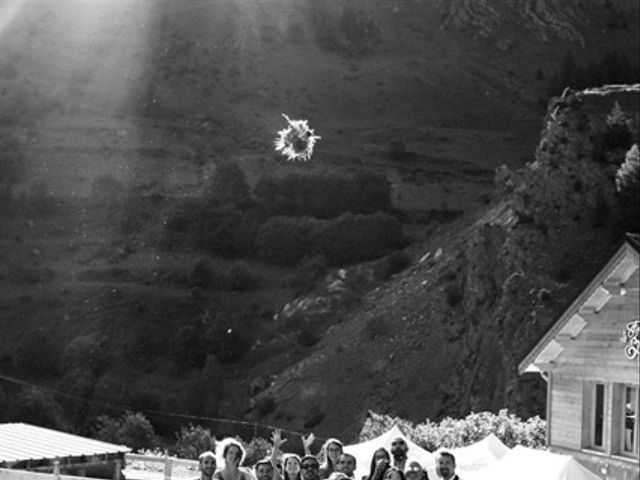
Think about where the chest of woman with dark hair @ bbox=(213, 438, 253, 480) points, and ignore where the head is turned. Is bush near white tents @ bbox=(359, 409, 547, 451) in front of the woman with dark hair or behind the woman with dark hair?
behind

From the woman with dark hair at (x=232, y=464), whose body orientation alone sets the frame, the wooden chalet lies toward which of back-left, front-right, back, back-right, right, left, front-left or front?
back-left

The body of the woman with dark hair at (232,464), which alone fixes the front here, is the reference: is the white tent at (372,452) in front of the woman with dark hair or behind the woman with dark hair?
behind

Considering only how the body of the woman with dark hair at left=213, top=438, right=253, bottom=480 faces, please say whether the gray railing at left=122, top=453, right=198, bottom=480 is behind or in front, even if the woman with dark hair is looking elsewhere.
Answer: behind

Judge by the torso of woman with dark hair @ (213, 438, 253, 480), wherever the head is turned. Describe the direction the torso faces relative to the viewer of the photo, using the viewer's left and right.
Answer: facing the viewer

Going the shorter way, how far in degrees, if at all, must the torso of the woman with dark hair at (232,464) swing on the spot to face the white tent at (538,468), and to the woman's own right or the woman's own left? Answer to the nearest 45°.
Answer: approximately 135° to the woman's own left
